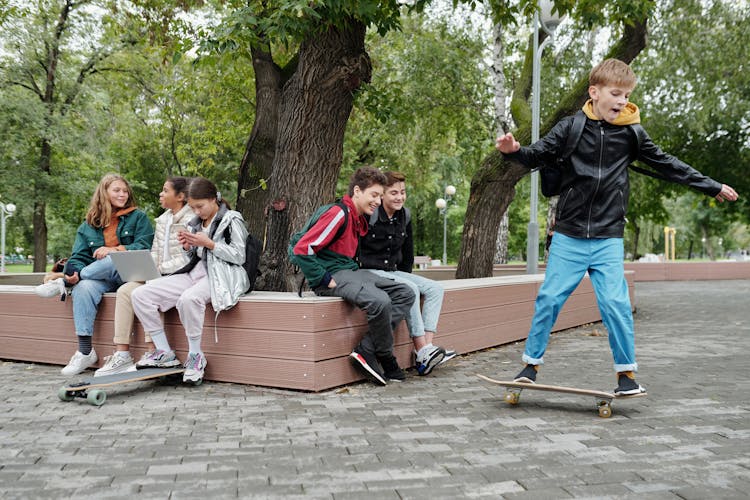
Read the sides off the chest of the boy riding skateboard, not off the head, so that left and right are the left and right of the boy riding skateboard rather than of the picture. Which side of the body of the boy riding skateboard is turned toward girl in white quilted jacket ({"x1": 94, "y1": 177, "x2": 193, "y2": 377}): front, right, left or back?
right

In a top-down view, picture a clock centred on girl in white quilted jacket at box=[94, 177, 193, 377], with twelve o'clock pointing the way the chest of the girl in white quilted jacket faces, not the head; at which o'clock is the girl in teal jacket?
The girl in teal jacket is roughly at 3 o'clock from the girl in white quilted jacket.

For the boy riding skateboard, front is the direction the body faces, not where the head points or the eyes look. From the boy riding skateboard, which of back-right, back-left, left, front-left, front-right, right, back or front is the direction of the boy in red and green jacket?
right

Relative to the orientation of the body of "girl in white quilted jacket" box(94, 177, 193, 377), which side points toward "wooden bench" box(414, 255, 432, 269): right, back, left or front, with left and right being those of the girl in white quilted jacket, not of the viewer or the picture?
back

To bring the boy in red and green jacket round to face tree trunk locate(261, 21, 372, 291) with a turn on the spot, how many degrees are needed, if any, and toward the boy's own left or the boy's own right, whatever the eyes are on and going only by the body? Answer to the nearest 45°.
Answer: approximately 135° to the boy's own left

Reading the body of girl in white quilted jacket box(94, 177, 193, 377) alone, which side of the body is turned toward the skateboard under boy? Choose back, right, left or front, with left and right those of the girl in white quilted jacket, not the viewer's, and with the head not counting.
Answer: left

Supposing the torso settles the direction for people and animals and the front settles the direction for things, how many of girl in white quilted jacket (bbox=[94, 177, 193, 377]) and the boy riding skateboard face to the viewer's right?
0

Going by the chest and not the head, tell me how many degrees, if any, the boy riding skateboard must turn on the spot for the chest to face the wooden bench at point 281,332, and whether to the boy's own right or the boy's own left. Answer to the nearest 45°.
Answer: approximately 90° to the boy's own right

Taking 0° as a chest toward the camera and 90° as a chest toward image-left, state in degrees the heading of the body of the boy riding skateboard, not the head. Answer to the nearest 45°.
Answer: approximately 0°
